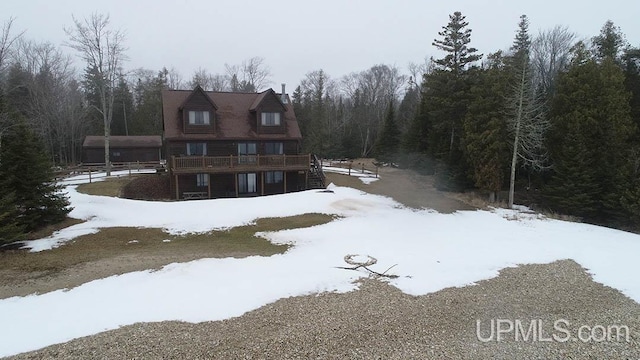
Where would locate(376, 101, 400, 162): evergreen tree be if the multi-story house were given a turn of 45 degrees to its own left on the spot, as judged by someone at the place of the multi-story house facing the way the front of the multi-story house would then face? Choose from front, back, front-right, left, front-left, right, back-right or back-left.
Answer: left

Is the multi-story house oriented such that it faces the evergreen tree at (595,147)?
no

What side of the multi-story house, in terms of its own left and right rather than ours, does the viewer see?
front

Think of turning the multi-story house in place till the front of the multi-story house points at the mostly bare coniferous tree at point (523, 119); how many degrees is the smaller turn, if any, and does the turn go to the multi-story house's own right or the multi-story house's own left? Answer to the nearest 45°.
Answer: approximately 90° to the multi-story house's own left

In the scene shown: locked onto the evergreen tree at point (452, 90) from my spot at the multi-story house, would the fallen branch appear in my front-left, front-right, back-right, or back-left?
front-right

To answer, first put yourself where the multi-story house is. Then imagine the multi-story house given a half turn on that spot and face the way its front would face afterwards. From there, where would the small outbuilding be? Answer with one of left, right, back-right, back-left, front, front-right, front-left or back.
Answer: front-left

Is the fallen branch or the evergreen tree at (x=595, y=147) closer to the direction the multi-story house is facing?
the fallen branch

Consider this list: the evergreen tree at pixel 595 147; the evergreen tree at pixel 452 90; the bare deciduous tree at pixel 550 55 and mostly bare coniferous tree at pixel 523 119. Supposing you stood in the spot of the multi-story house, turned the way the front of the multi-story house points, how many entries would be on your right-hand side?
0

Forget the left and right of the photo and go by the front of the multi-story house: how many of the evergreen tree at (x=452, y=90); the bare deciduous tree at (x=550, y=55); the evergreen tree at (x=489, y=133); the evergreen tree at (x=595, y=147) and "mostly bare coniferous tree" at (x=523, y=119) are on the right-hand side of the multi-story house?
0

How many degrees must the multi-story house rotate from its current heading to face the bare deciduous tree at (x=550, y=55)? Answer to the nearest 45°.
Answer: approximately 90° to its left

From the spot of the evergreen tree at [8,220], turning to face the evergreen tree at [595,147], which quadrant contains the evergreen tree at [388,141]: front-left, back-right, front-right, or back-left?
front-left

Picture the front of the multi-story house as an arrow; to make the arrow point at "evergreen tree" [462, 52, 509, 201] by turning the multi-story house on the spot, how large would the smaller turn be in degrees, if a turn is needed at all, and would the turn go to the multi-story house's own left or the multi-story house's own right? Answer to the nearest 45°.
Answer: approximately 90° to the multi-story house's own left

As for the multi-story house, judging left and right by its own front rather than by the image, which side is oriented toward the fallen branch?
front

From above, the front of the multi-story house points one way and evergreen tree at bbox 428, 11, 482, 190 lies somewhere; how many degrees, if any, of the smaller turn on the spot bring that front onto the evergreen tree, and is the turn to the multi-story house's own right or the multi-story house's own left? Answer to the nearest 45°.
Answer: approximately 90° to the multi-story house's own left

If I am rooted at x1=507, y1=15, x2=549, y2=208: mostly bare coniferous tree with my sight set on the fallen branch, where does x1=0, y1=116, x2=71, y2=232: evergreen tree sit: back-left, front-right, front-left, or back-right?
front-right
